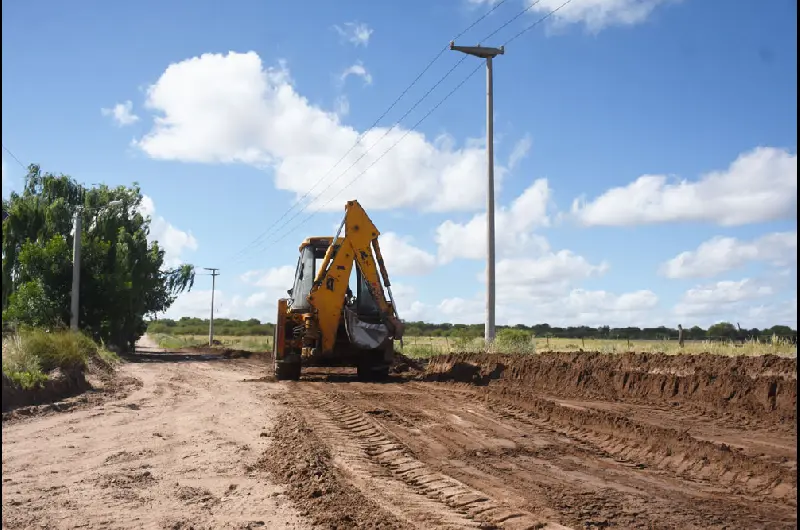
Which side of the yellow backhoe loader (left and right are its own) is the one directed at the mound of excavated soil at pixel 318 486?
back

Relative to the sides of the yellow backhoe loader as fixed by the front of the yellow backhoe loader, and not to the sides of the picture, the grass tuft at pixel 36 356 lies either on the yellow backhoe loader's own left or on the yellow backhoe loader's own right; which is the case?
on the yellow backhoe loader's own left

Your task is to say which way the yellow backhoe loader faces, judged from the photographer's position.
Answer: facing away from the viewer

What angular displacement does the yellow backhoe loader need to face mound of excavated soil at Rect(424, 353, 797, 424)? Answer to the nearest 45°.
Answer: approximately 135° to its right

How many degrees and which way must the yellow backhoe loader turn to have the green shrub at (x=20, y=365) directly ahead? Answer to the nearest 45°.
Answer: approximately 135° to its left
